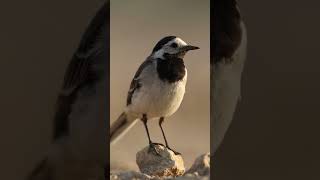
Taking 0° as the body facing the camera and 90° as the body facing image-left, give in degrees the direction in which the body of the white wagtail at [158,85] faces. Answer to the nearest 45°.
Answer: approximately 315°
